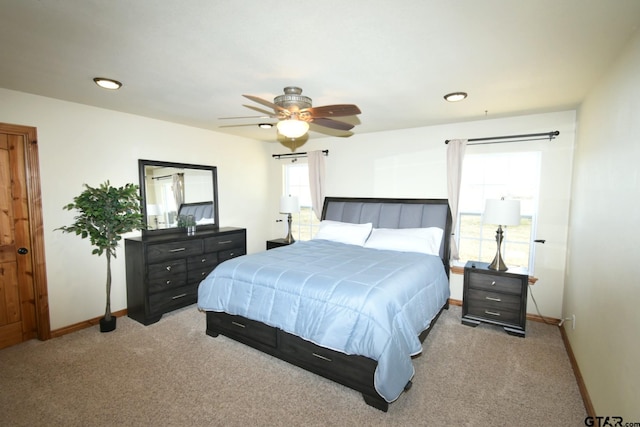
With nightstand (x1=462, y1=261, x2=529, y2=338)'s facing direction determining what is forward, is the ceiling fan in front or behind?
in front

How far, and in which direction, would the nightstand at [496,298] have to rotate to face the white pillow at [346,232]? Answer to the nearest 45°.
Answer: approximately 90° to its right

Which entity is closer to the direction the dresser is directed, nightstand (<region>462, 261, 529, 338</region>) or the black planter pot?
the nightstand

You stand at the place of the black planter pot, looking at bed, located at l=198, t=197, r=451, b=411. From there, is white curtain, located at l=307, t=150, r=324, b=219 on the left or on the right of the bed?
left

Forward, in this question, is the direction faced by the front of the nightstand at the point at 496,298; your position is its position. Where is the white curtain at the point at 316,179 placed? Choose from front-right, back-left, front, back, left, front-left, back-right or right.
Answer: right

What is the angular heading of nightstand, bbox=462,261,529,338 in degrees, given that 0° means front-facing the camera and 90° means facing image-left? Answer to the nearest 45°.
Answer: approximately 0°

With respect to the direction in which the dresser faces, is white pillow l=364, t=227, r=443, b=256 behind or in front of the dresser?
in front

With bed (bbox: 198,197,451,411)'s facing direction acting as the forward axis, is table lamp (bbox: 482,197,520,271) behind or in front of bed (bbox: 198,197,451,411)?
behind

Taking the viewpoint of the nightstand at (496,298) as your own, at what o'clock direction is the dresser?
The dresser is roughly at 2 o'clock from the nightstand.

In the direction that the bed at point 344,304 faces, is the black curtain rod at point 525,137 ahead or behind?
behind

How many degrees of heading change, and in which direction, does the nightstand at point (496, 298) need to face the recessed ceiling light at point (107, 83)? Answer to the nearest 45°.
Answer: approximately 45° to its right

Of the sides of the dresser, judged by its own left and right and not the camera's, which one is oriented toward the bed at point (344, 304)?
front

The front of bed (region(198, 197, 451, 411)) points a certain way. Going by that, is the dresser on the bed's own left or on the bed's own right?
on the bed's own right

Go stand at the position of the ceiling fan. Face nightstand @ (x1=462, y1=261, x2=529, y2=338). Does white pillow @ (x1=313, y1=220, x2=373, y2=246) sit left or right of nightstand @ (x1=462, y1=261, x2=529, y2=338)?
left

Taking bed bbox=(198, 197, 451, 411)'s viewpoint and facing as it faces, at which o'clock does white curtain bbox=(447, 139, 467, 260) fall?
The white curtain is roughly at 6 o'clock from the bed.
